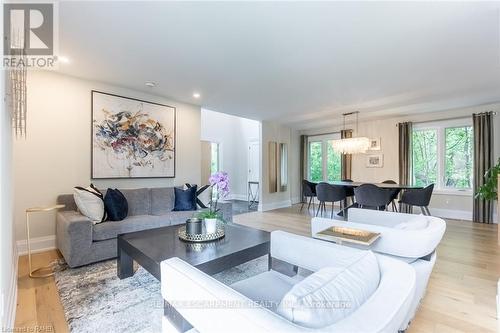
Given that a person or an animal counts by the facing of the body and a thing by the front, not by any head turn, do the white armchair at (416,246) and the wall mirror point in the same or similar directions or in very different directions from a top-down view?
very different directions

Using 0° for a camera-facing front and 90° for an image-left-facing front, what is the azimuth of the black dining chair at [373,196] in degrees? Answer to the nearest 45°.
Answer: approximately 225°

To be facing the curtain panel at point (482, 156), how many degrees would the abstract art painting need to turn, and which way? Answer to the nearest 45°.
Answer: approximately 45° to its left

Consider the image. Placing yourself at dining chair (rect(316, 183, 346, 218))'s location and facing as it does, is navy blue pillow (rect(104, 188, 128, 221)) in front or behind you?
behind

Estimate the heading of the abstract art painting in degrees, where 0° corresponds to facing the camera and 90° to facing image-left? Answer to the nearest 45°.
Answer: approximately 315°

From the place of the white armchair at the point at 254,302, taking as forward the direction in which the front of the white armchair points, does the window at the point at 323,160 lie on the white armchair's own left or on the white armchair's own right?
on the white armchair's own right

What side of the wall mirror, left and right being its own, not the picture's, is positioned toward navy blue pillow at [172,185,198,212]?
right

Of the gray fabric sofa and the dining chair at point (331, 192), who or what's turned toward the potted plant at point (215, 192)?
the gray fabric sofa

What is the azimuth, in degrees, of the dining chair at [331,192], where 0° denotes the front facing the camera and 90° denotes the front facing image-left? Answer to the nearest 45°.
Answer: approximately 225°

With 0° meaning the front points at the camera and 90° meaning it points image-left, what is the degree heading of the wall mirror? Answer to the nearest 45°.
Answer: approximately 315°

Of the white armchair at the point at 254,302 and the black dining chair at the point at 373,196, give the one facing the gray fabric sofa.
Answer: the white armchair

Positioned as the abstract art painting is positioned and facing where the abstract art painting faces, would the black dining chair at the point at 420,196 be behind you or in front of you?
in front

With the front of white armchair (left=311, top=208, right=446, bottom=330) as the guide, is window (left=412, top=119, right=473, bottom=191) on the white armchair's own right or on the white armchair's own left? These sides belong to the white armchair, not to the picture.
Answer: on the white armchair's own right

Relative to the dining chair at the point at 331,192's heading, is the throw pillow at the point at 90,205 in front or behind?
behind

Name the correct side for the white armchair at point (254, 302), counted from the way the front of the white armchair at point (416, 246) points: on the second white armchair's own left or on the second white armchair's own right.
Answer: on the second white armchair's own left

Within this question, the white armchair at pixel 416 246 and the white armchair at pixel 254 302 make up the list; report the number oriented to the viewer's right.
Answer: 0
